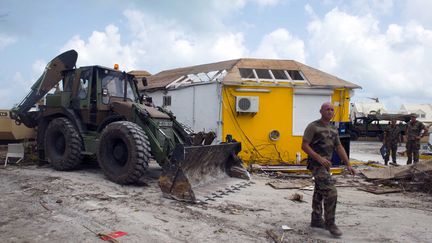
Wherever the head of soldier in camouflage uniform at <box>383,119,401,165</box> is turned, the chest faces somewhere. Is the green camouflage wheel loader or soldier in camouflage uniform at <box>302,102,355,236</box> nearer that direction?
the soldier in camouflage uniform

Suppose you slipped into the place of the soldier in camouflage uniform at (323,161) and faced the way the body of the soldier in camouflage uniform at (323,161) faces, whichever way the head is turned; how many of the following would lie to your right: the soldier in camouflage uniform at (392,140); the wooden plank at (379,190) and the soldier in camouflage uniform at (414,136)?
0

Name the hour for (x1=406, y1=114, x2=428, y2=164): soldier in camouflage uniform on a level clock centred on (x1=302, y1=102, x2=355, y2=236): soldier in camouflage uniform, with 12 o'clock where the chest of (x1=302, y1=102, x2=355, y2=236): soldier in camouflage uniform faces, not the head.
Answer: (x1=406, y1=114, x2=428, y2=164): soldier in camouflage uniform is roughly at 8 o'clock from (x1=302, y1=102, x2=355, y2=236): soldier in camouflage uniform.

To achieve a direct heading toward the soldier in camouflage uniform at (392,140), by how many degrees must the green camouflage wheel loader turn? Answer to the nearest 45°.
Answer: approximately 45° to its left

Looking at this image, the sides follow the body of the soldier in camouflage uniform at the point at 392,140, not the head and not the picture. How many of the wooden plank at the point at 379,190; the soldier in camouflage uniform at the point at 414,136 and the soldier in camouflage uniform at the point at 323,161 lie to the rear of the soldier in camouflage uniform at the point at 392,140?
0

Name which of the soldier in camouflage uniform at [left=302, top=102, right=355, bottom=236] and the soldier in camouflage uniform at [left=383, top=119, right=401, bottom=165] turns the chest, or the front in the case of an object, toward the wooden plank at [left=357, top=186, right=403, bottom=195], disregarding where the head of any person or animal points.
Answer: the soldier in camouflage uniform at [left=383, top=119, right=401, bottom=165]

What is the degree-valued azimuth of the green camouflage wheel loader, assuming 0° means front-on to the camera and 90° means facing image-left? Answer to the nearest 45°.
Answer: approximately 315°

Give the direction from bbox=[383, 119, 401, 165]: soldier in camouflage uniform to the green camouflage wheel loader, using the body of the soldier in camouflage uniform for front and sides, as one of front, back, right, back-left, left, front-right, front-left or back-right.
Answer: front-right

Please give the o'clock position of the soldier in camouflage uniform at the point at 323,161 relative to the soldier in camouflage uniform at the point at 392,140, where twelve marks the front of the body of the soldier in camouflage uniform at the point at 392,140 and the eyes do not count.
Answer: the soldier in camouflage uniform at the point at 323,161 is roughly at 12 o'clock from the soldier in camouflage uniform at the point at 392,140.

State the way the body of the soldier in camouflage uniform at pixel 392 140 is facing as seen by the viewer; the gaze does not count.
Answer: toward the camera

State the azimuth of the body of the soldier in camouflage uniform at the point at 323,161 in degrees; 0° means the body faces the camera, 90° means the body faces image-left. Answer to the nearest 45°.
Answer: approximately 315°

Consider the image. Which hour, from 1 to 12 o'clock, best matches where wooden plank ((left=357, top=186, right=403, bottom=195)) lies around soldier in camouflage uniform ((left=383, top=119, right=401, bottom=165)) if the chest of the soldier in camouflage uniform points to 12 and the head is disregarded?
The wooden plank is roughly at 12 o'clock from the soldier in camouflage uniform.

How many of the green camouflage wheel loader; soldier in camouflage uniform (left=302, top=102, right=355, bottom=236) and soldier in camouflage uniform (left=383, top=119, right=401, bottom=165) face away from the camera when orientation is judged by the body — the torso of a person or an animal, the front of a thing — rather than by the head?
0

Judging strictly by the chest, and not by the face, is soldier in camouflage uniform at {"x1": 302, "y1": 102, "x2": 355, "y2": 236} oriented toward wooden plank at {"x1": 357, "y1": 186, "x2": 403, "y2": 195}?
no

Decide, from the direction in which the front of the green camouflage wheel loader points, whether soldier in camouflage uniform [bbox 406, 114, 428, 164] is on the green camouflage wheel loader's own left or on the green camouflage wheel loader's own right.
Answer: on the green camouflage wheel loader's own left

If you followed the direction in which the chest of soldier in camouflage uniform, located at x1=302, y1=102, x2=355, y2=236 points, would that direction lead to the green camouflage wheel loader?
no

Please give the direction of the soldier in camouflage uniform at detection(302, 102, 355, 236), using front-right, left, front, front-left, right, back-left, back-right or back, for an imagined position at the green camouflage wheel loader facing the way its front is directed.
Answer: front
